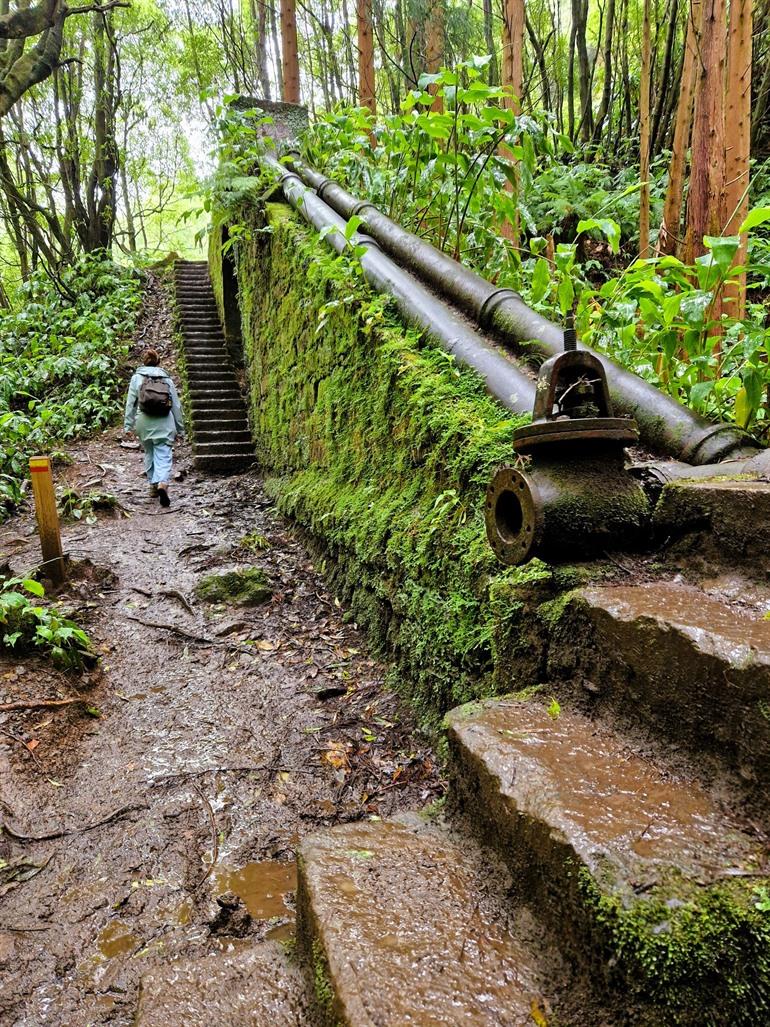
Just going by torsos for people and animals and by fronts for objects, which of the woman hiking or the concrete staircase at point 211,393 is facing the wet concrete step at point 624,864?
the concrete staircase

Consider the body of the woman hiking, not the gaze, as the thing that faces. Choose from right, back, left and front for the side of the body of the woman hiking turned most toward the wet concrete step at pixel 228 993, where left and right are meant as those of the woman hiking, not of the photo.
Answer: back

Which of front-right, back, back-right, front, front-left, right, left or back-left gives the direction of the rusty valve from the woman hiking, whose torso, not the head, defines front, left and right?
back

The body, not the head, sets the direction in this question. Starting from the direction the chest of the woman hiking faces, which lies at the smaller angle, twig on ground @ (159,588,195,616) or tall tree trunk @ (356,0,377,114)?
the tall tree trunk

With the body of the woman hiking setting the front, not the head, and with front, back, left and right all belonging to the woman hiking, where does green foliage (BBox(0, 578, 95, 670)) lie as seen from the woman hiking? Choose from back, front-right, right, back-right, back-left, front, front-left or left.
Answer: back

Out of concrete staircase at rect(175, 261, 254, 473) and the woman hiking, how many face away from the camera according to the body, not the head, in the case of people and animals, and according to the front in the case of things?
1

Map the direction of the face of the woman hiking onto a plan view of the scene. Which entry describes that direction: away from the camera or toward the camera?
away from the camera

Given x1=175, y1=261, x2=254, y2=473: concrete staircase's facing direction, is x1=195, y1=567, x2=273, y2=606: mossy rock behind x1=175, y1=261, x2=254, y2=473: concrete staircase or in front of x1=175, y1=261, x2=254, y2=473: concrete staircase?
in front

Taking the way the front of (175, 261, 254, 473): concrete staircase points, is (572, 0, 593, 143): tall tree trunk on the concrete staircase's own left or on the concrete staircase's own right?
on the concrete staircase's own left

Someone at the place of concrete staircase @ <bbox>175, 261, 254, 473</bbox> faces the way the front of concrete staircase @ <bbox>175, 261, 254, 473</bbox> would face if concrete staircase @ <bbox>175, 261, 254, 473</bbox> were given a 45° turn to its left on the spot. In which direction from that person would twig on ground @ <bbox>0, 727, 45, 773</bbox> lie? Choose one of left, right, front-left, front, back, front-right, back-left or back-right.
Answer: front-right

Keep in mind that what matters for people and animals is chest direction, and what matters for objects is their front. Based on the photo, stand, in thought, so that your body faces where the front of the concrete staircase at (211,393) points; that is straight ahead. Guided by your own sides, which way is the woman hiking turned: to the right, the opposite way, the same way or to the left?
the opposite way

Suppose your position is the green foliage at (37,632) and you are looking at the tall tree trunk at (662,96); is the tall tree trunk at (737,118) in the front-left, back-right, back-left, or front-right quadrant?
front-right

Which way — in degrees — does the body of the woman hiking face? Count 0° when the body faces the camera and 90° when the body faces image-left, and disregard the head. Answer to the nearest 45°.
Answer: approximately 180°

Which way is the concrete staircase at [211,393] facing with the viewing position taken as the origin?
facing the viewer

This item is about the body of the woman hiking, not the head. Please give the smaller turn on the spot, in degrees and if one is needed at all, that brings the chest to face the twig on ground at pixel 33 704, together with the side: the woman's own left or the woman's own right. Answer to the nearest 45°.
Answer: approximately 180°

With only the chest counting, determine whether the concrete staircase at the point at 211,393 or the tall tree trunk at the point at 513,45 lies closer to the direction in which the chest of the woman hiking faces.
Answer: the concrete staircase
